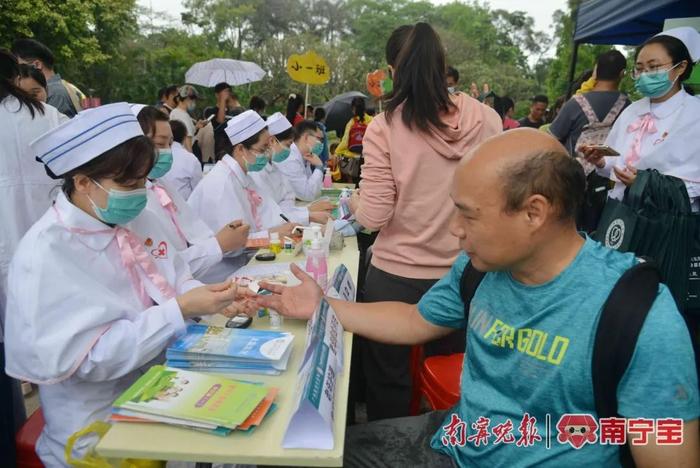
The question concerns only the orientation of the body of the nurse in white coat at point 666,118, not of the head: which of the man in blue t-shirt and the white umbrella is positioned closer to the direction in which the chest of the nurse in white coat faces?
the man in blue t-shirt

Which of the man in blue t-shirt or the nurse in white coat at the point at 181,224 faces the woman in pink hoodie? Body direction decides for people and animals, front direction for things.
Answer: the nurse in white coat

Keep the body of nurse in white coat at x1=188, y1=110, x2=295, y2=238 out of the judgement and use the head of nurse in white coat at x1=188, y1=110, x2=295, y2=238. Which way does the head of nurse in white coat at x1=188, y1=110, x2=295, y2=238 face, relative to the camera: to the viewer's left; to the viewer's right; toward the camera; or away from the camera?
to the viewer's right

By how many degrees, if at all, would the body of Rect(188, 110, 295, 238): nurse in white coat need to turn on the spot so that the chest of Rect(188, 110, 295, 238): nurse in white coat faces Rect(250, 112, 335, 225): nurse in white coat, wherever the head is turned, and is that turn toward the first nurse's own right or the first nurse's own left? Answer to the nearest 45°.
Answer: approximately 90° to the first nurse's own left

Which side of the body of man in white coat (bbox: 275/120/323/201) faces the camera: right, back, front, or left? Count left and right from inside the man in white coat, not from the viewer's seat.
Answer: right

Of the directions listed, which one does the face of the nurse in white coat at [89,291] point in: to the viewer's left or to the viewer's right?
to the viewer's right

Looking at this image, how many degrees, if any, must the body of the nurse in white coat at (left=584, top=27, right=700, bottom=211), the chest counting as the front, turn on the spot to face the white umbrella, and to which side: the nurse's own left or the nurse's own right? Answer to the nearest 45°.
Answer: approximately 90° to the nurse's own right

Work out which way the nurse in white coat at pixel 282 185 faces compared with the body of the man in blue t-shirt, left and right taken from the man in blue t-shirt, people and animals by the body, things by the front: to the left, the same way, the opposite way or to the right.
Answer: the opposite way

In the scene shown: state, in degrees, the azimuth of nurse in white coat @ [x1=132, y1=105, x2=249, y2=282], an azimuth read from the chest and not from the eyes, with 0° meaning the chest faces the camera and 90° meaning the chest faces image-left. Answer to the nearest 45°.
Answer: approximately 315°

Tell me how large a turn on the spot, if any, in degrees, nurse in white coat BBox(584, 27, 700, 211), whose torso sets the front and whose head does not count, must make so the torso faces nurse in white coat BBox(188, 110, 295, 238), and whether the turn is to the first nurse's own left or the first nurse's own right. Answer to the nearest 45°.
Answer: approximately 45° to the first nurse's own right
